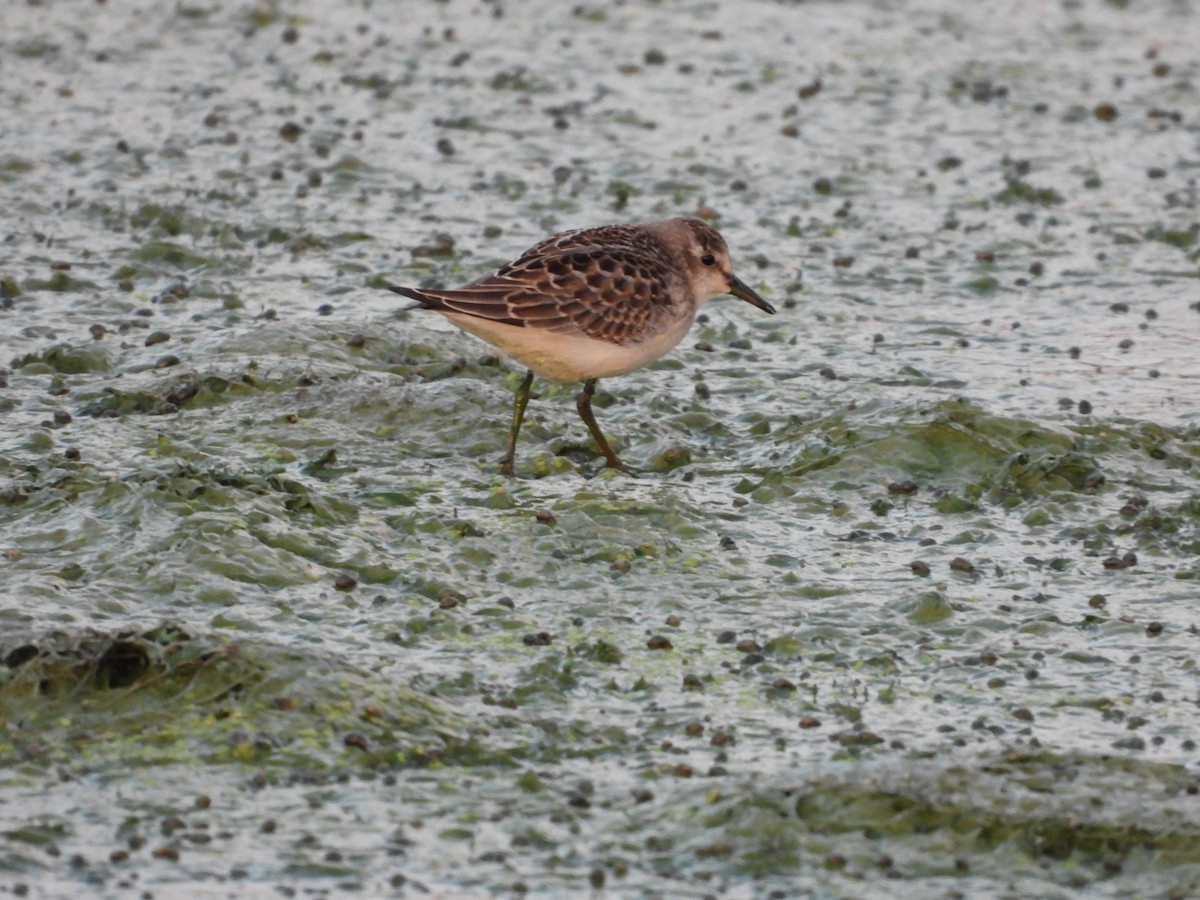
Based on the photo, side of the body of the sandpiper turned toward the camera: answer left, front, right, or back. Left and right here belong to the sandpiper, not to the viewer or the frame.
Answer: right

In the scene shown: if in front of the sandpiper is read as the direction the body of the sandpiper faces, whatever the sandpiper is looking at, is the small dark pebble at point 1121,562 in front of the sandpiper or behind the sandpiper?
in front
